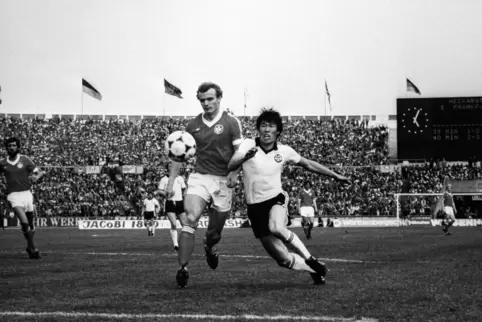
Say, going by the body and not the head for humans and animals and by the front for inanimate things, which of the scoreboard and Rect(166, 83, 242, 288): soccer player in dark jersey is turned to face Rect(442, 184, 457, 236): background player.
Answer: the scoreboard

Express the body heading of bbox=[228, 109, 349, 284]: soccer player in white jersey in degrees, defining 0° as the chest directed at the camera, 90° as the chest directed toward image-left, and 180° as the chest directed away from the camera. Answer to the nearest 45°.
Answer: approximately 0°

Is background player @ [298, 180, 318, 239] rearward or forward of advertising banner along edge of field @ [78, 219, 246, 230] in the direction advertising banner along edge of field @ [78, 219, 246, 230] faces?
forward

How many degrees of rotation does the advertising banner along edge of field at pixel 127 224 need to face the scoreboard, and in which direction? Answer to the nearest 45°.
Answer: approximately 90° to its left
